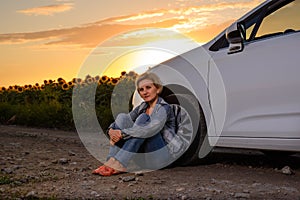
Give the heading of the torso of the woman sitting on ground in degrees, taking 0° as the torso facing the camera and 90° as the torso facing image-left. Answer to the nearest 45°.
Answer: approximately 45°

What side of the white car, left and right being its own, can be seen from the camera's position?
left
